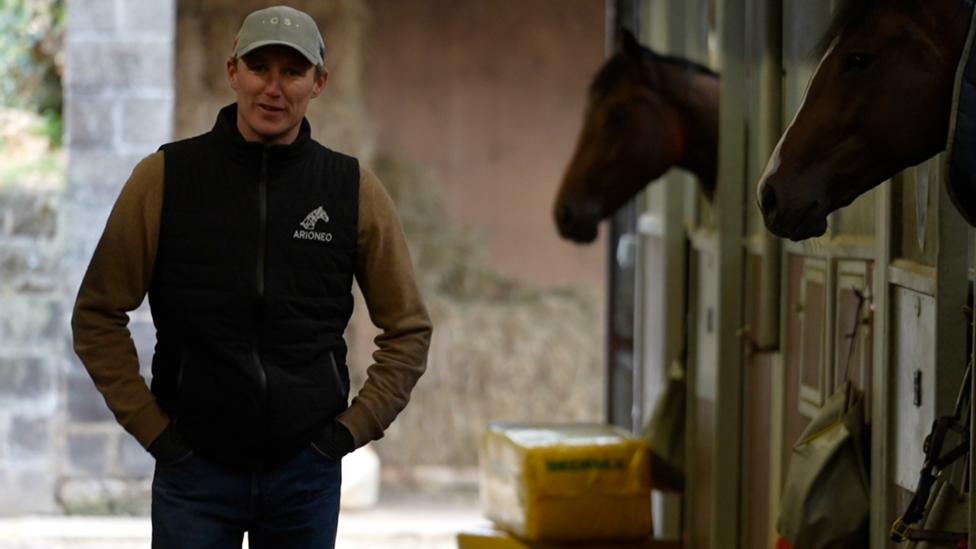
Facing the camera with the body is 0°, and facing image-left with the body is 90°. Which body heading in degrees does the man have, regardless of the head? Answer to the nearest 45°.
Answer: approximately 0°

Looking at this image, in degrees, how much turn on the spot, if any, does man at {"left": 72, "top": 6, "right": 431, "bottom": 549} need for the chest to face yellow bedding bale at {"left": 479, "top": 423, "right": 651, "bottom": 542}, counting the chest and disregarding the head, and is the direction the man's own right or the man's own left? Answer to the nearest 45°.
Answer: approximately 135° to the man's own left
